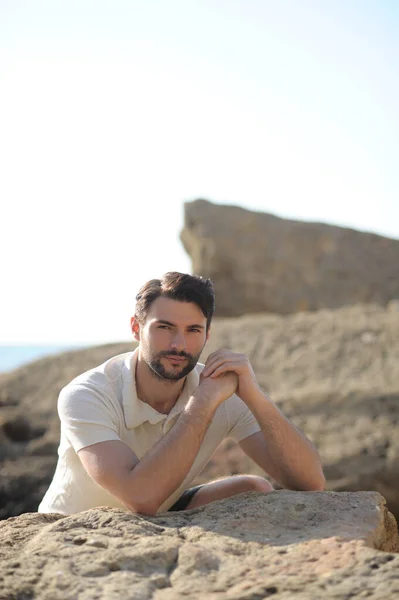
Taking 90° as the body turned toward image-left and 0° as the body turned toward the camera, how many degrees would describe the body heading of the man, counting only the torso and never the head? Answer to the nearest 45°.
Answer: approximately 315°

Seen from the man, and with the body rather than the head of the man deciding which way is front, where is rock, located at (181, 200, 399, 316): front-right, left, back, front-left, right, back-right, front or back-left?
back-left

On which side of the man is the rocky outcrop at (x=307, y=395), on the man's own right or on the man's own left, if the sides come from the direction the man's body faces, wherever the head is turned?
on the man's own left
